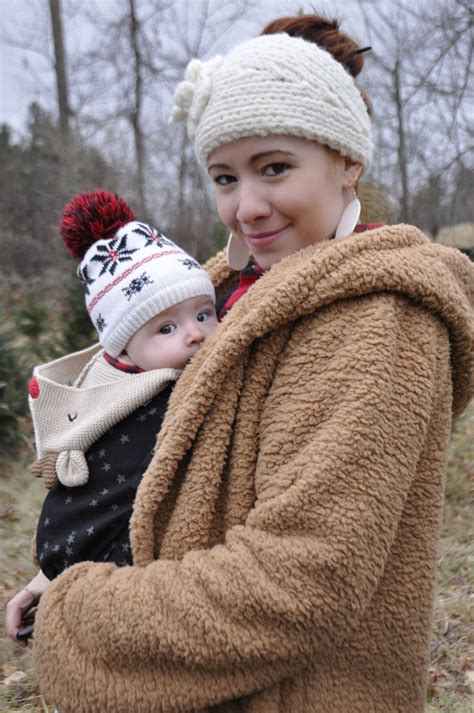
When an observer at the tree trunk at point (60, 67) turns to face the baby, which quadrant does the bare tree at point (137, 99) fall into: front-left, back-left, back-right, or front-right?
front-left

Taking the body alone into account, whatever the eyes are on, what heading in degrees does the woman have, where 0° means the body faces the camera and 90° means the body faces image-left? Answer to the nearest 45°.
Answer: approximately 90°

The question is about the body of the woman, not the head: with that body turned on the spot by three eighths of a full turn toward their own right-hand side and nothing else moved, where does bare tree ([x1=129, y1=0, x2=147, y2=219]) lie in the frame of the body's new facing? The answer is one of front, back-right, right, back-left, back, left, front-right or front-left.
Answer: front-left

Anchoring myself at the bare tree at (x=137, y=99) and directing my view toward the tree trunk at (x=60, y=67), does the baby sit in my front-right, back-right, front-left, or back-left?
back-left

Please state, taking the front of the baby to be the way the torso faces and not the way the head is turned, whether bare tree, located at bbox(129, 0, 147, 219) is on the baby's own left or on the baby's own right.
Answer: on the baby's own left

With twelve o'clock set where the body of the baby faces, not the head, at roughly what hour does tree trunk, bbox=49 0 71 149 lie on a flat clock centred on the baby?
The tree trunk is roughly at 9 o'clock from the baby.

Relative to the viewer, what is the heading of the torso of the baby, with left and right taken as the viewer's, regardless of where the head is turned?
facing to the right of the viewer

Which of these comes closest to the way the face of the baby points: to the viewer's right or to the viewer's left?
to the viewer's right
